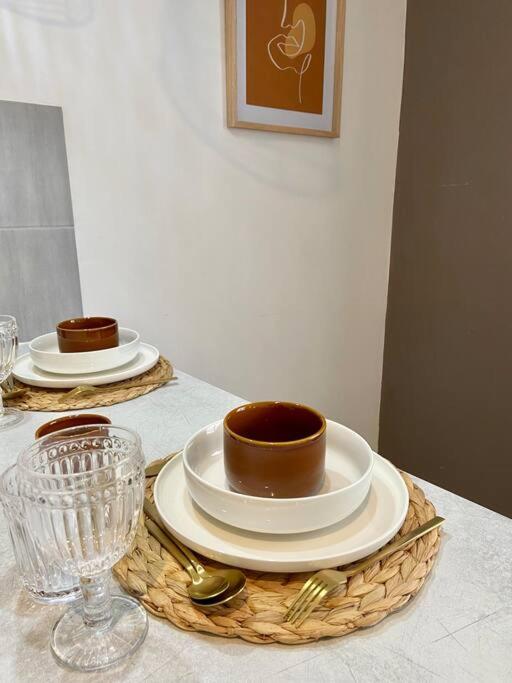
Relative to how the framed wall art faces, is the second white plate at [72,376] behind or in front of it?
in front

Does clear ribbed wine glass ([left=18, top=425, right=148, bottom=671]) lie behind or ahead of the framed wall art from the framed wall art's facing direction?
ahead

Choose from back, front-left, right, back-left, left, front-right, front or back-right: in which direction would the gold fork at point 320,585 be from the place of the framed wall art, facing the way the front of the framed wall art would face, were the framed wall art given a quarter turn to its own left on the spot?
front-right

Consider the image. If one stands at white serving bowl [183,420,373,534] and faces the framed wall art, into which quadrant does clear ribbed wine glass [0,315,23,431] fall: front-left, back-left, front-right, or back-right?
front-left

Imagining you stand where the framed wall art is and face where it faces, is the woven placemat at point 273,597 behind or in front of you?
in front

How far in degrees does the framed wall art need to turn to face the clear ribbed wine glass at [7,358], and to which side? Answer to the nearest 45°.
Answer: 0° — it already faces it

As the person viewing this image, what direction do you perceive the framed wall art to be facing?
facing the viewer and to the left of the viewer
